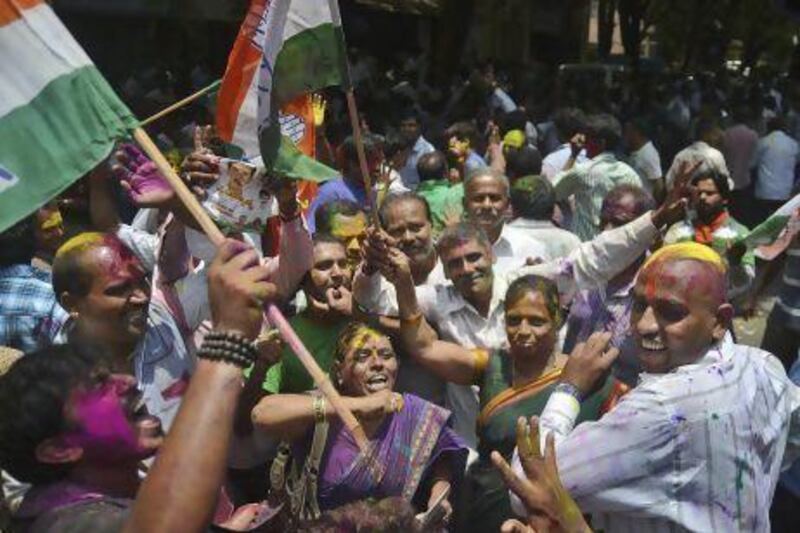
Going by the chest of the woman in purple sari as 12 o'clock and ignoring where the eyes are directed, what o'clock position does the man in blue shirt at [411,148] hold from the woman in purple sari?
The man in blue shirt is roughly at 6 o'clock from the woman in purple sari.

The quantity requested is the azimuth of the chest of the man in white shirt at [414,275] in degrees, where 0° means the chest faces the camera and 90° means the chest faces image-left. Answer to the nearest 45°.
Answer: approximately 0°

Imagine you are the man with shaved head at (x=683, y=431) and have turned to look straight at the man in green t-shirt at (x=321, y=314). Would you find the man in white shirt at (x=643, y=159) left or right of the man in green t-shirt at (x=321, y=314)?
right
